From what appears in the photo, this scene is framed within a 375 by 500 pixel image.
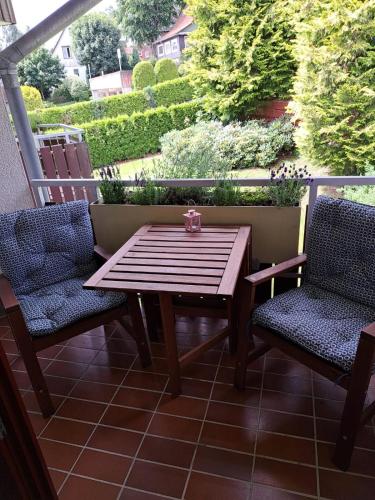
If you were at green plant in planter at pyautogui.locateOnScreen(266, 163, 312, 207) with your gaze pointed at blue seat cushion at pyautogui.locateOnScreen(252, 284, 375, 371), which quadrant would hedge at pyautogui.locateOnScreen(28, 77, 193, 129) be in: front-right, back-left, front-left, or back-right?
back-right

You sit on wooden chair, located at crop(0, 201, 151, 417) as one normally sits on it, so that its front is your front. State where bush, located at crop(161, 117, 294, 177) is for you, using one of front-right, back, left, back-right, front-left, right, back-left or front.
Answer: left

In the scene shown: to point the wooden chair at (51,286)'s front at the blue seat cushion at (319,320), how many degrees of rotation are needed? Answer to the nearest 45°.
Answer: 0° — it already faces it

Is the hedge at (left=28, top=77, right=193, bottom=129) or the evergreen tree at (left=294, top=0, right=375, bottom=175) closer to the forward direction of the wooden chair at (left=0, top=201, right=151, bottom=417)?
the evergreen tree

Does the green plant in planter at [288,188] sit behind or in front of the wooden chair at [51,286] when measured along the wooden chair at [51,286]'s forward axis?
in front

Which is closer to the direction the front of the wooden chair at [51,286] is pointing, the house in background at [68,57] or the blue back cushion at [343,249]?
the blue back cushion

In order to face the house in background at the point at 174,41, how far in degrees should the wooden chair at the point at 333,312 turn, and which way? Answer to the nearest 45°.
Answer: approximately 90° to its right

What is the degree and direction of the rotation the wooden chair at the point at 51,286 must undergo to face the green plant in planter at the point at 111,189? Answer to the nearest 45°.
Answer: approximately 90° to its left

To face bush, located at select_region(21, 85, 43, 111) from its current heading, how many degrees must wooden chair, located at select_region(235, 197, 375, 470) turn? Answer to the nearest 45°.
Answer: approximately 90° to its right

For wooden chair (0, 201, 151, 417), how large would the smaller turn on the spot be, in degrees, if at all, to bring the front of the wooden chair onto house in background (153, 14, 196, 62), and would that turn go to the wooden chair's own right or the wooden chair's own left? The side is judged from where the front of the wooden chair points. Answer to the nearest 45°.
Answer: approximately 90° to the wooden chair's own left

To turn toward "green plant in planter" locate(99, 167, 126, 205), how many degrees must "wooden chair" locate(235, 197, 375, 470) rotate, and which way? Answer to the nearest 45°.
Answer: approximately 45° to its right

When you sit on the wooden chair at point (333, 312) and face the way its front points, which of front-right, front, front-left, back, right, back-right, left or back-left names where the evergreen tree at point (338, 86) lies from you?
back-right

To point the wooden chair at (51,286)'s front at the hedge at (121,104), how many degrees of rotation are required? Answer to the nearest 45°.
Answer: approximately 135° to its left

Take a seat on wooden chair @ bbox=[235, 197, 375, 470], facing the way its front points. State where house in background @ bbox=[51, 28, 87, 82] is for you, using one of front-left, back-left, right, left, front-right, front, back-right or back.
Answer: right

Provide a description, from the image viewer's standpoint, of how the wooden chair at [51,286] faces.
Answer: facing the viewer and to the right of the viewer

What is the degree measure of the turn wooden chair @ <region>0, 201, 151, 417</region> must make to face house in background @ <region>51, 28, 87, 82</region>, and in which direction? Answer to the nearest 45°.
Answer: approximately 135° to its left

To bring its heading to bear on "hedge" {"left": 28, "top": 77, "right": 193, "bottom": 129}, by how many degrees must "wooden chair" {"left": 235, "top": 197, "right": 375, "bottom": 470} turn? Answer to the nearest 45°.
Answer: approximately 90° to its right

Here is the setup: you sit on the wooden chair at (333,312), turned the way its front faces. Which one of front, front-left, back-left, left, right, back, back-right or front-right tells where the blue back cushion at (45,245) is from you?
front-right

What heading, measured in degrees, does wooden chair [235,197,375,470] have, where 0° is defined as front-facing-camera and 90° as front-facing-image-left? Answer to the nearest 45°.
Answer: approximately 45°
